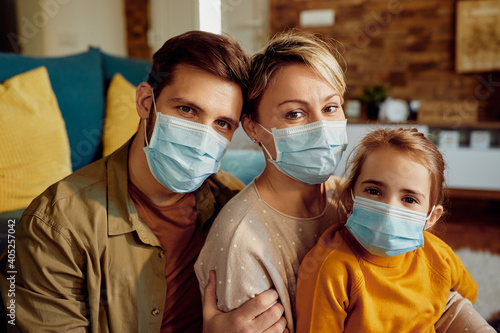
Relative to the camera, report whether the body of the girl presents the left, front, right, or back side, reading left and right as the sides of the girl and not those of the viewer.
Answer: front

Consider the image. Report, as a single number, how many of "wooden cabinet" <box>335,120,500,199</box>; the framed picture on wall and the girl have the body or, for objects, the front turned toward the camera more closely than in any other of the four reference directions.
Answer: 3

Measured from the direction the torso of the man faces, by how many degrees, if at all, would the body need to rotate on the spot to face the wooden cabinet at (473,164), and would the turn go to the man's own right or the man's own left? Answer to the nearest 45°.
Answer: approximately 90° to the man's own left

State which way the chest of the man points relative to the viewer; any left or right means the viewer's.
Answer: facing the viewer and to the right of the viewer

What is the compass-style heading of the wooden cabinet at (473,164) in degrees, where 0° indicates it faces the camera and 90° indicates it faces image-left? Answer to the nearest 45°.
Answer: approximately 0°

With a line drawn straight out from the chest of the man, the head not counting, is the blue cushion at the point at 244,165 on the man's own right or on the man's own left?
on the man's own left

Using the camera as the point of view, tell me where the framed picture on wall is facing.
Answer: facing the viewer
